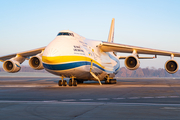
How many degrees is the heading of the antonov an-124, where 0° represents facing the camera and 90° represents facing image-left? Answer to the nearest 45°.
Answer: approximately 45°
